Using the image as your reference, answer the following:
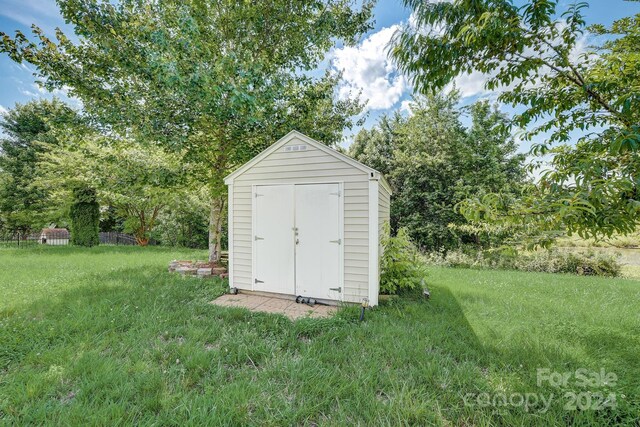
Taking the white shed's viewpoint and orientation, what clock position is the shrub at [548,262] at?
The shrub is roughly at 8 o'clock from the white shed.

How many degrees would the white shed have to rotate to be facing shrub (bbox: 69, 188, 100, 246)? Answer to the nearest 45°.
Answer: approximately 135° to its right

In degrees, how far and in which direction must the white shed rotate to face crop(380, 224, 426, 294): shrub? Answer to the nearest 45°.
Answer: approximately 90° to its left

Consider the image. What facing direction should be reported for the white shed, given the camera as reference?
facing the viewer

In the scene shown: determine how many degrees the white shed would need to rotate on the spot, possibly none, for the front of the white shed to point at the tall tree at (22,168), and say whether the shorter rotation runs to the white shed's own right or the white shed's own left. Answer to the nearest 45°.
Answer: approximately 135° to the white shed's own right

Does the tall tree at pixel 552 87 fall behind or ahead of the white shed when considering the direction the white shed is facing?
ahead
